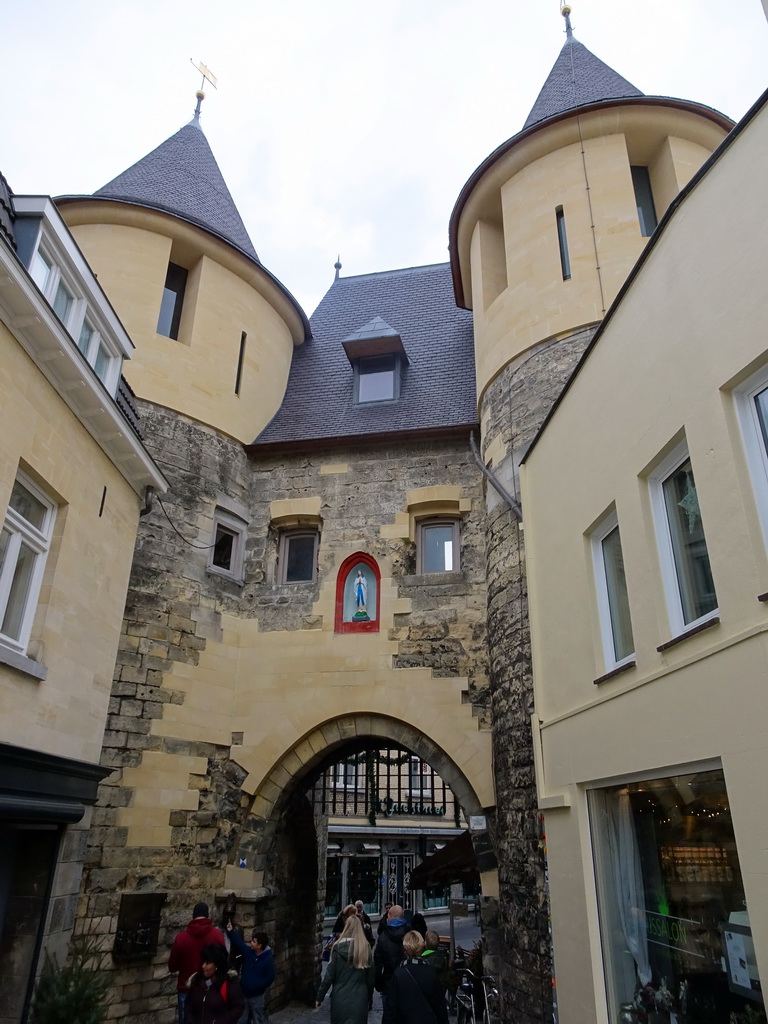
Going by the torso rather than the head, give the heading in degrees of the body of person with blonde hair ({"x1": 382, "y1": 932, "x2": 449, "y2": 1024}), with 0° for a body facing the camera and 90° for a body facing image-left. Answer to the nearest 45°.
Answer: approximately 180°

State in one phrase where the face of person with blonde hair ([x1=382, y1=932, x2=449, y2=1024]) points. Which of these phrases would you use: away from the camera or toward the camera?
away from the camera

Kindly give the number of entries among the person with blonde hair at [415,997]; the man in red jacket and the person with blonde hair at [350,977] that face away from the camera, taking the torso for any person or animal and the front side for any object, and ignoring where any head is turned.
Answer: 3

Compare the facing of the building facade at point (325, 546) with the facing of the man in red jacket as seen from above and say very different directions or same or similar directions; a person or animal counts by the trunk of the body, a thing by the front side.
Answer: very different directions

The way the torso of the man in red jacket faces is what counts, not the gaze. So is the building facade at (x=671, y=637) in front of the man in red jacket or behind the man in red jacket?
behind

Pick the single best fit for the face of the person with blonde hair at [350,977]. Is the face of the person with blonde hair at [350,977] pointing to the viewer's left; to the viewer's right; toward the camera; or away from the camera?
away from the camera

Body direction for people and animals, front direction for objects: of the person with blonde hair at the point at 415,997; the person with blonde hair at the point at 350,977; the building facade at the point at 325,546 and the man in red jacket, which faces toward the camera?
the building facade

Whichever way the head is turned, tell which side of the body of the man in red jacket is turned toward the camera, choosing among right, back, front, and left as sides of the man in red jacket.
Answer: back

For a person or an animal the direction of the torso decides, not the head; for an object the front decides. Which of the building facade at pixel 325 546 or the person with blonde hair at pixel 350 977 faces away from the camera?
the person with blonde hair

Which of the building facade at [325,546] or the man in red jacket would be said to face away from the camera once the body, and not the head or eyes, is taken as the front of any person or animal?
the man in red jacket

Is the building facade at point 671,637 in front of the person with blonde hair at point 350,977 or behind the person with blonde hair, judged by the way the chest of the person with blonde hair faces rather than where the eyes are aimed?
behind
